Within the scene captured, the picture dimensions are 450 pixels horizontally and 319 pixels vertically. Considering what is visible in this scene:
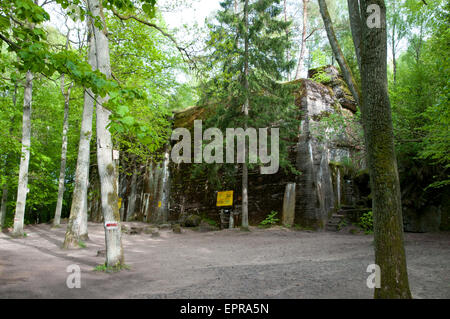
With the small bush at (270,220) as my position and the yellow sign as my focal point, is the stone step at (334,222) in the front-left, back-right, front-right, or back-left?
back-right

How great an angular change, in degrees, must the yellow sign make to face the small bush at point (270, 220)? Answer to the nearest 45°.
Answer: approximately 45° to its left

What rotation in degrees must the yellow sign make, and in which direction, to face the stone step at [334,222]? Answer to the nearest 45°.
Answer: approximately 45° to its left

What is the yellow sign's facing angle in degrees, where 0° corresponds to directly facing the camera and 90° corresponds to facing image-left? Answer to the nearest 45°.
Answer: approximately 0°
